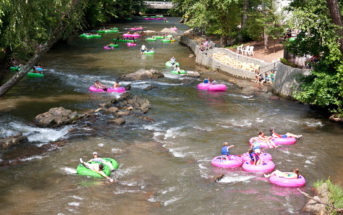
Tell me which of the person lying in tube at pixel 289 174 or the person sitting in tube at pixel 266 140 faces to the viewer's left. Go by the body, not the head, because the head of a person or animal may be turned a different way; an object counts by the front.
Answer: the person lying in tube at pixel 289 174

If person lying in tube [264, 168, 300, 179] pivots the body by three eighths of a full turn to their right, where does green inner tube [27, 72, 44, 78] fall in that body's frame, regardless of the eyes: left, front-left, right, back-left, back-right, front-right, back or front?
left

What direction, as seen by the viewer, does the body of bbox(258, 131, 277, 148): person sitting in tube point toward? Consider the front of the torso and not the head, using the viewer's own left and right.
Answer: facing the viewer and to the right of the viewer

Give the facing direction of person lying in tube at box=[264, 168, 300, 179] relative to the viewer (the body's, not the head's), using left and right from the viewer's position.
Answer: facing to the left of the viewer

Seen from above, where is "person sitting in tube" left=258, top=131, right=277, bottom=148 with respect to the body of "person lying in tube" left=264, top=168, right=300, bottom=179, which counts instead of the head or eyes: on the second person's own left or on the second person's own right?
on the second person's own right

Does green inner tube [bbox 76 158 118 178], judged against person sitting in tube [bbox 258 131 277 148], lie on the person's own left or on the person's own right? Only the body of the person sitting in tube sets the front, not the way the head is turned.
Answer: on the person's own right

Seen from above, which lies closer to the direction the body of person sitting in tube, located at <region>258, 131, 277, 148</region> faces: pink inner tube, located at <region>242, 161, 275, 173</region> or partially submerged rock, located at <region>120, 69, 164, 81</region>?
the pink inner tube

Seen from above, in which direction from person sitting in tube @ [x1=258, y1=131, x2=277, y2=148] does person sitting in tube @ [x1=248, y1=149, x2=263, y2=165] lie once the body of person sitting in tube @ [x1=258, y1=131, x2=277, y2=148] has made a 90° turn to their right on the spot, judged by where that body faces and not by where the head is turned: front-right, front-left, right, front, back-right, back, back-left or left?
front-left

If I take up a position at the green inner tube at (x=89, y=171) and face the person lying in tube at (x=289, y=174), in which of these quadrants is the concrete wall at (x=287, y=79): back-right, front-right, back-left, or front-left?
front-left

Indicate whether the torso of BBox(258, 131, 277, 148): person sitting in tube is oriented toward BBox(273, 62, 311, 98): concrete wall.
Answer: no

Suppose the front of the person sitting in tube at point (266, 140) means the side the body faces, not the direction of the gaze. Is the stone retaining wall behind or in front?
behind
